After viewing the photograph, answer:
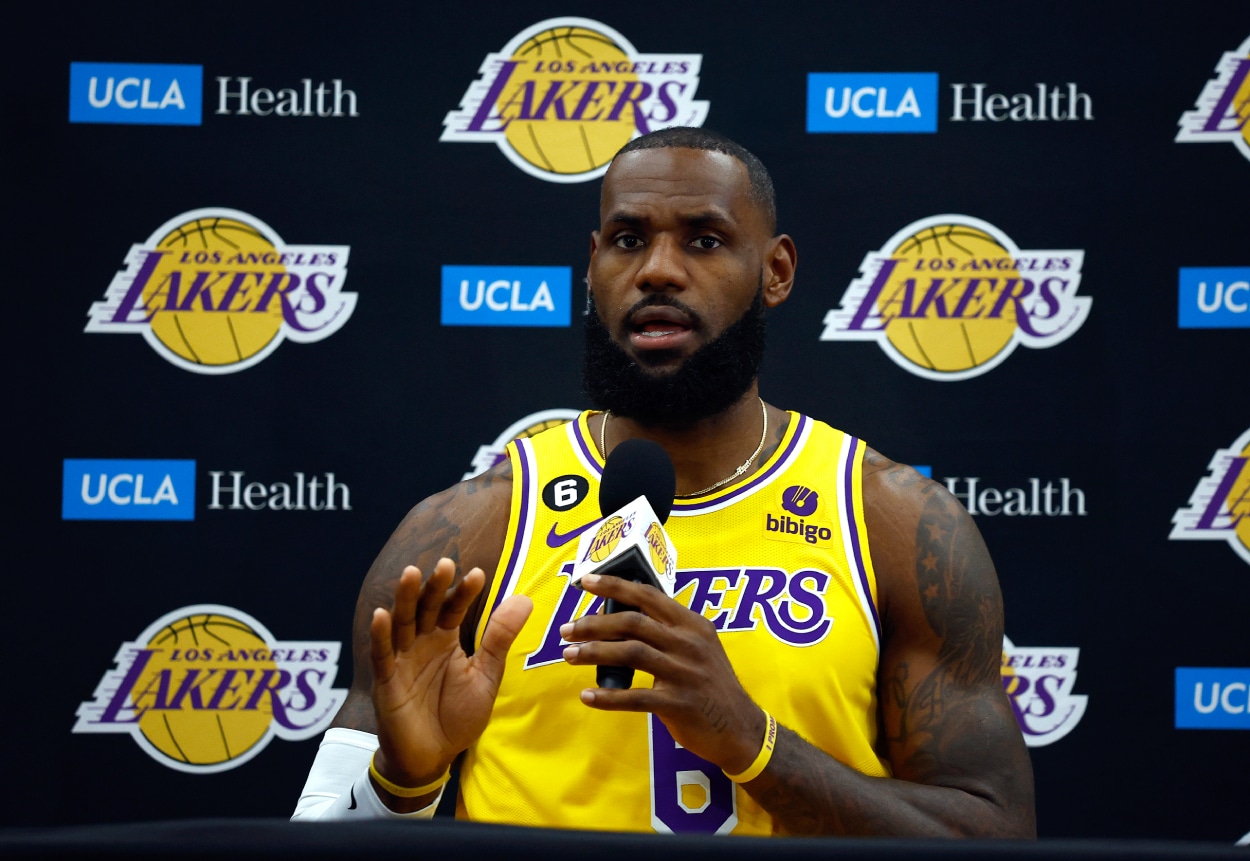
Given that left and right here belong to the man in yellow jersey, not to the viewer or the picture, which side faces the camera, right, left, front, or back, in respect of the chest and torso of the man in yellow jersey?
front
